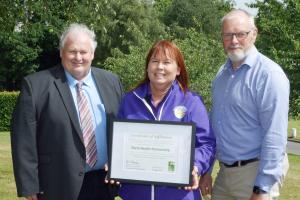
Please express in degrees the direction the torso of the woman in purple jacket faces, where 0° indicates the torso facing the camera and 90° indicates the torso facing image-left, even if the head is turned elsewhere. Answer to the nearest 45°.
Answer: approximately 0°

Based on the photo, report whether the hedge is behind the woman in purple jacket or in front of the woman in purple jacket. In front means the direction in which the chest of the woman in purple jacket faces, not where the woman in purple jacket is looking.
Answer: behind

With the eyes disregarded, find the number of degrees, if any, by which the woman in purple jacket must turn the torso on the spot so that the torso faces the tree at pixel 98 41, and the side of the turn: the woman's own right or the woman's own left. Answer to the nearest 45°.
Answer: approximately 180°

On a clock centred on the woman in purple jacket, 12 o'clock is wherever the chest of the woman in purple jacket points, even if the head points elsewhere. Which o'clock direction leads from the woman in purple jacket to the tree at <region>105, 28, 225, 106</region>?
The tree is roughly at 6 o'clock from the woman in purple jacket.

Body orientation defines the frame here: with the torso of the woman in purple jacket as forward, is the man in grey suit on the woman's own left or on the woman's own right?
on the woman's own right
